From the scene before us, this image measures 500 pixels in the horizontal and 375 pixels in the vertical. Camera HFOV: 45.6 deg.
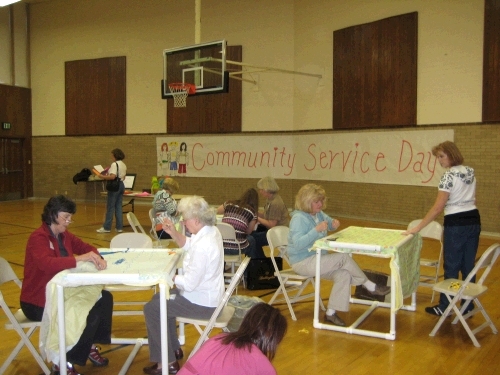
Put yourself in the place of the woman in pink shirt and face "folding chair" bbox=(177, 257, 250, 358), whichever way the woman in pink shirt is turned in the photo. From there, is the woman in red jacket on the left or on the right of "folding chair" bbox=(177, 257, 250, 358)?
left

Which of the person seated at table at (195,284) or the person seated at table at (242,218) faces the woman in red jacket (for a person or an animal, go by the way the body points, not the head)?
the person seated at table at (195,284)

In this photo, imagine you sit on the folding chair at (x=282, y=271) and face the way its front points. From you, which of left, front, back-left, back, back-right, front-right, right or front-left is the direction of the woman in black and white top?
front-left

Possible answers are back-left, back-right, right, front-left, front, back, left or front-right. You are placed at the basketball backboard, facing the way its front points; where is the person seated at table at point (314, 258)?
front-left

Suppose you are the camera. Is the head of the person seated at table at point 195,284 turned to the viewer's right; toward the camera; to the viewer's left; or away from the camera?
to the viewer's left

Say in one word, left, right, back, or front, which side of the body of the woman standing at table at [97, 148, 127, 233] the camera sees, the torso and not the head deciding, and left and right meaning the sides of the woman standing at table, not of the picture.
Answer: left

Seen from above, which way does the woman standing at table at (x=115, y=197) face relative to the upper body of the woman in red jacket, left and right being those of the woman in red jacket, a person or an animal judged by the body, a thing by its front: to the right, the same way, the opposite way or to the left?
the opposite way

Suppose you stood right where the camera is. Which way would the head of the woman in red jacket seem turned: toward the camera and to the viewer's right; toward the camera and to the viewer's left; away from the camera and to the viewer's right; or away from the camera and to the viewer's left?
toward the camera and to the viewer's right

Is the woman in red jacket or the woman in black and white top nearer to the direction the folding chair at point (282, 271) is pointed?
the woman in black and white top

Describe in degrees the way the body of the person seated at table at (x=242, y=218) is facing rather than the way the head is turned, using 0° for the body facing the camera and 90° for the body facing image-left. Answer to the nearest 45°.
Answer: approximately 225°

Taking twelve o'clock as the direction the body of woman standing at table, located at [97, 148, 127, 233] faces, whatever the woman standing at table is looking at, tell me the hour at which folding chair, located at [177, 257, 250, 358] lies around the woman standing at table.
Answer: The folding chair is roughly at 9 o'clock from the woman standing at table.

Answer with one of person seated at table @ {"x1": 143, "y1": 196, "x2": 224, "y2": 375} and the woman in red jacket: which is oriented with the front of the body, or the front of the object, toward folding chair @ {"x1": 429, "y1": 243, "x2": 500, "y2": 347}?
the woman in red jacket

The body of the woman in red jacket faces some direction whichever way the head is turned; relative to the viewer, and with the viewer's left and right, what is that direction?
facing to the right of the viewer

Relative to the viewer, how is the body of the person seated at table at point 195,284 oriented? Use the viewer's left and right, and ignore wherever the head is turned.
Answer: facing to the left of the viewer

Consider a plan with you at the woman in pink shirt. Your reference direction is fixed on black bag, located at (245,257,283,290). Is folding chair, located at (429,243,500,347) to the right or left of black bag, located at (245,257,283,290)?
right

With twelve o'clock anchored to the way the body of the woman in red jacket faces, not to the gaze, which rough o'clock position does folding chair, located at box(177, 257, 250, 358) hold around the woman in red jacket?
The folding chair is roughly at 1 o'clock from the woman in red jacket.

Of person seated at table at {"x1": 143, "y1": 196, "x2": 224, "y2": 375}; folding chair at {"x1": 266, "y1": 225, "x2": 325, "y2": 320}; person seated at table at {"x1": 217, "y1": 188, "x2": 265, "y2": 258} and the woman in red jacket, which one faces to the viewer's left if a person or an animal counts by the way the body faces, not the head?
person seated at table at {"x1": 143, "y1": 196, "x2": 224, "y2": 375}
